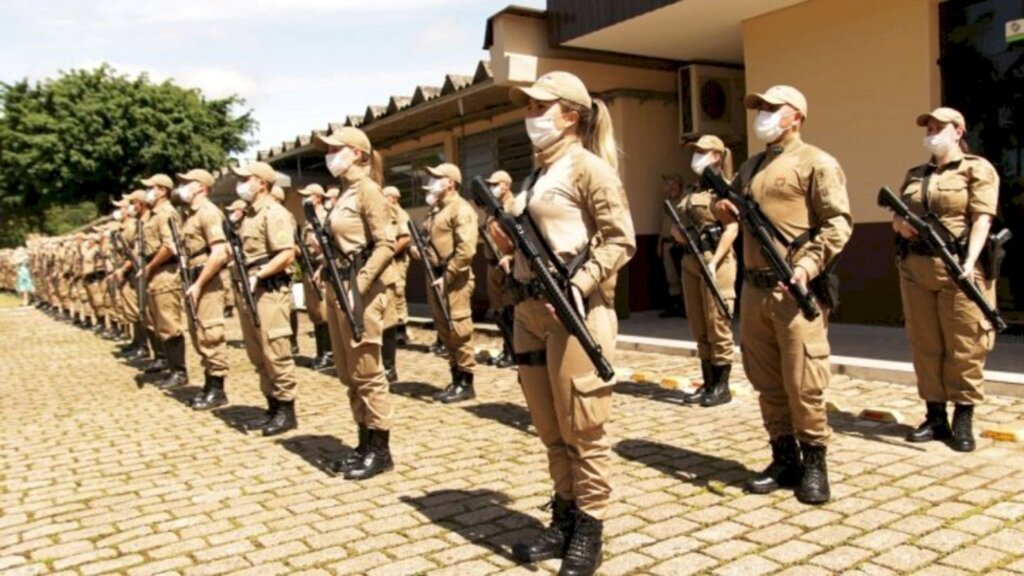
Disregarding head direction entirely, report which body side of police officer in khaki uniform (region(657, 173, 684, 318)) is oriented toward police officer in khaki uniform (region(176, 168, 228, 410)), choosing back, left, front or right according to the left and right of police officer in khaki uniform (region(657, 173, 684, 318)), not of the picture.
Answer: front

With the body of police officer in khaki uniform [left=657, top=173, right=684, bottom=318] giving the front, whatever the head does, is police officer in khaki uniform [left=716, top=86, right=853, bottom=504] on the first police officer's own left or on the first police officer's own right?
on the first police officer's own left

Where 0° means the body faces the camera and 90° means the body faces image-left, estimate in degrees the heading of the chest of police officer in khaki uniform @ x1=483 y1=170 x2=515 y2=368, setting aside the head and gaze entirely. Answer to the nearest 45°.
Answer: approximately 45°

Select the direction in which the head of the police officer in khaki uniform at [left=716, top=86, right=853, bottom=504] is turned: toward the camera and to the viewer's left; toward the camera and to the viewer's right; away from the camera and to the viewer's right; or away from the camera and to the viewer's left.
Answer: toward the camera and to the viewer's left

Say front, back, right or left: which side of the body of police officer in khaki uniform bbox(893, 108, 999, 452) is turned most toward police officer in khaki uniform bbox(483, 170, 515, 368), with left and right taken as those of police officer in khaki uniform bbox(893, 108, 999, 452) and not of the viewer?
right

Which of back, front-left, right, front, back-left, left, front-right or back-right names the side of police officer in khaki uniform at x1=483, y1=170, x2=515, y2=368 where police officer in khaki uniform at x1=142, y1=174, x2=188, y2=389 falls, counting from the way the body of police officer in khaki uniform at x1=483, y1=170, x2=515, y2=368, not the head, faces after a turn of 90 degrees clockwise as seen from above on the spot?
front-left

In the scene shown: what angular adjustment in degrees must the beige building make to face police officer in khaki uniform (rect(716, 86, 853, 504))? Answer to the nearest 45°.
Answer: approximately 45° to its left

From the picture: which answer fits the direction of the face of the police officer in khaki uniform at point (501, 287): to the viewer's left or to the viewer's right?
to the viewer's left

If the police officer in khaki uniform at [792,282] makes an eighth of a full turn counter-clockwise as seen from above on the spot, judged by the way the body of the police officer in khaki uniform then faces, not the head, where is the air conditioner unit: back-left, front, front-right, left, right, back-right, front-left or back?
back

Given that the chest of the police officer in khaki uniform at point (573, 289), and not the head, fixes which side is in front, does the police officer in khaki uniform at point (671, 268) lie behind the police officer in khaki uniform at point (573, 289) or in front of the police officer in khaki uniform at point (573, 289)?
behind

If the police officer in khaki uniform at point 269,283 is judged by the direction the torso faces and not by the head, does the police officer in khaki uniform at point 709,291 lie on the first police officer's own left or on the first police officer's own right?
on the first police officer's own left

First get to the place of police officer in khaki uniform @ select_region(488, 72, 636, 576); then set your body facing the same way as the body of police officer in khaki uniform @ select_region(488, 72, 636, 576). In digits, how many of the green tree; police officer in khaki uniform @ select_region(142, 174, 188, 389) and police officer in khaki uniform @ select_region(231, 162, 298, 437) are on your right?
3

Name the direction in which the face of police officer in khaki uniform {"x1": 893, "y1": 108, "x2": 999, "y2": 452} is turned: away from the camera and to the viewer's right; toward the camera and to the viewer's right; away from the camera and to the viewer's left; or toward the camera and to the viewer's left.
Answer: toward the camera and to the viewer's left
